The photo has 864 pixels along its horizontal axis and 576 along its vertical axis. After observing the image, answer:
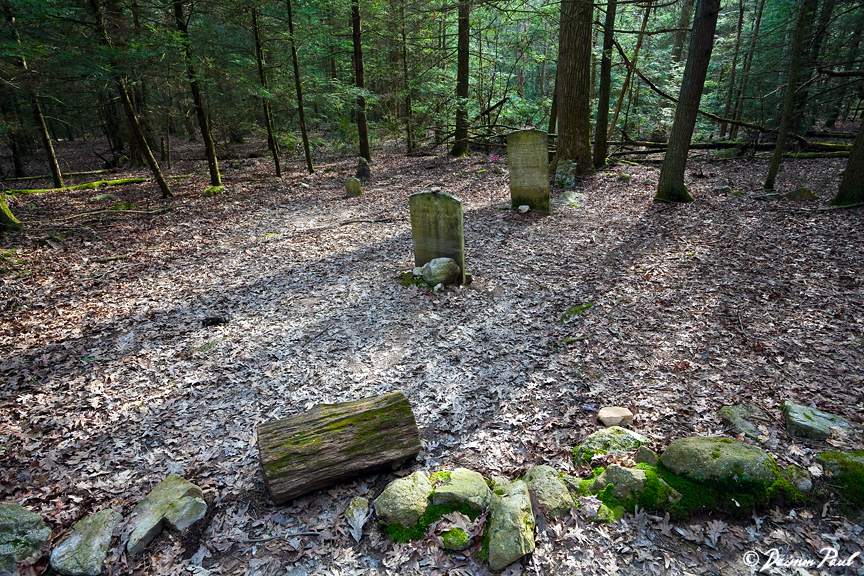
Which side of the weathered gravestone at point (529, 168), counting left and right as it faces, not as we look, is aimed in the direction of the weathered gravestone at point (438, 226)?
front

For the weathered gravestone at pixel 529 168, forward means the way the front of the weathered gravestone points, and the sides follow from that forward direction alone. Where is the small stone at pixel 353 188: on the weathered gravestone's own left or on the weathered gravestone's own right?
on the weathered gravestone's own right

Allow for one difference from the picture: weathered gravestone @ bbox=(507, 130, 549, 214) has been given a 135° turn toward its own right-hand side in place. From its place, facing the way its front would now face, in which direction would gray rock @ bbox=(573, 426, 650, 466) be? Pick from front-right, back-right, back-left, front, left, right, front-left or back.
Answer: back-left

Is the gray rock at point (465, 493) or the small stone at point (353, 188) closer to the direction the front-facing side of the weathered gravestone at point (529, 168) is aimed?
the gray rock

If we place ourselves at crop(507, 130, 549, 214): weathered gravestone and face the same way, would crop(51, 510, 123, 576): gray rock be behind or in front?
in front

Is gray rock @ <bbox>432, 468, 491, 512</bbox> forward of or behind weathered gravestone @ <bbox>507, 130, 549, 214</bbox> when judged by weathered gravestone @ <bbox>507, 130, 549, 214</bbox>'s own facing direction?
forward

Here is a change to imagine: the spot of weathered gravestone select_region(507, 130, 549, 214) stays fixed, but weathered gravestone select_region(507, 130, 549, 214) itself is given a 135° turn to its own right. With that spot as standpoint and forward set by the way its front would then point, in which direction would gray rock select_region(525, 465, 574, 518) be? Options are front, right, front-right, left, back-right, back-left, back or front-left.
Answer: back-left

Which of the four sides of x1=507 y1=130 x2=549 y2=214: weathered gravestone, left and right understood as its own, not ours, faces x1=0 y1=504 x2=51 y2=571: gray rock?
front

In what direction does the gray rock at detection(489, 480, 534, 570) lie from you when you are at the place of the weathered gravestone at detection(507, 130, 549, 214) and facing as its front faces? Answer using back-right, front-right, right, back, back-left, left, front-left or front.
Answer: front

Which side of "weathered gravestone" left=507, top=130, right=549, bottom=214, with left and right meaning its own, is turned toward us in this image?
front

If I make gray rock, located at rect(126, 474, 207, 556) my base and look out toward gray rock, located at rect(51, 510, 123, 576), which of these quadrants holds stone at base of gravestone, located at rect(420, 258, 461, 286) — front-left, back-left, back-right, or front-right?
back-right

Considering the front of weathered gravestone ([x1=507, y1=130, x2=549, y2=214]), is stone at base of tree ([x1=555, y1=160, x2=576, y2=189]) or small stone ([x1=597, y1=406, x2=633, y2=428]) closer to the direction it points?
the small stone

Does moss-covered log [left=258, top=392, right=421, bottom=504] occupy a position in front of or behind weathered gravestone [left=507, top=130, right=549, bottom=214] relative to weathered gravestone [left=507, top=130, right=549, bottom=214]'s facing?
in front

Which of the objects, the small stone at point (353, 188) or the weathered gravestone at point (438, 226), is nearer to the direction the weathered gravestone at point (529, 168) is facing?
the weathered gravestone
